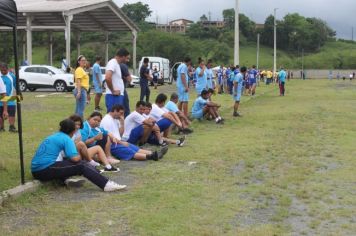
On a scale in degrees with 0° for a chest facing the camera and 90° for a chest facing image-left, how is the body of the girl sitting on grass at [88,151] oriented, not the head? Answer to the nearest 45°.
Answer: approximately 315°

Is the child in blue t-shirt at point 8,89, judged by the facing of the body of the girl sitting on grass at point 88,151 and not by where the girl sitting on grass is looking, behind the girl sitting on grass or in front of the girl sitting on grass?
behind

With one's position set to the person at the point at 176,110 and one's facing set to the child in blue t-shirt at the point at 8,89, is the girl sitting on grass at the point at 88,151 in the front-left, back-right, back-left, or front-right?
front-left

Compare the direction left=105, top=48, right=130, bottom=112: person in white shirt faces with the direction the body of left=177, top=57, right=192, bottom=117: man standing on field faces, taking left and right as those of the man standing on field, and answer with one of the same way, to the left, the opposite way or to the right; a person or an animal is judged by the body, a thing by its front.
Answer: the same way

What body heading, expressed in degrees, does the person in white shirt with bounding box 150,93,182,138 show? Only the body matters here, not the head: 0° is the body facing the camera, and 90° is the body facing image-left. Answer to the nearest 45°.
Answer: approximately 270°

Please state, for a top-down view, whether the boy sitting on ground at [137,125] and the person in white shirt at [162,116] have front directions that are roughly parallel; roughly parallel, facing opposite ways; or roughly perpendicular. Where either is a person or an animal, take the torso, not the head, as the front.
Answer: roughly parallel

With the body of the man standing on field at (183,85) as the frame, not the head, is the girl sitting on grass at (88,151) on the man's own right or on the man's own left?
on the man's own right

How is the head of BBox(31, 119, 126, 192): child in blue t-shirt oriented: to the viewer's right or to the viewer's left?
to the viewer's right

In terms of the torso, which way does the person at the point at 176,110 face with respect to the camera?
to the viewer's right

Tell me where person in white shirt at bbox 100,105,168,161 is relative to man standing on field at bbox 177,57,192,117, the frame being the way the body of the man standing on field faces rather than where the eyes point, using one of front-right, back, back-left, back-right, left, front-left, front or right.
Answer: right

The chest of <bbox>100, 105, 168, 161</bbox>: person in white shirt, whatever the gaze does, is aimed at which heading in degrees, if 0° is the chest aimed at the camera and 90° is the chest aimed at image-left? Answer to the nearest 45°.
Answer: approximately 270°
